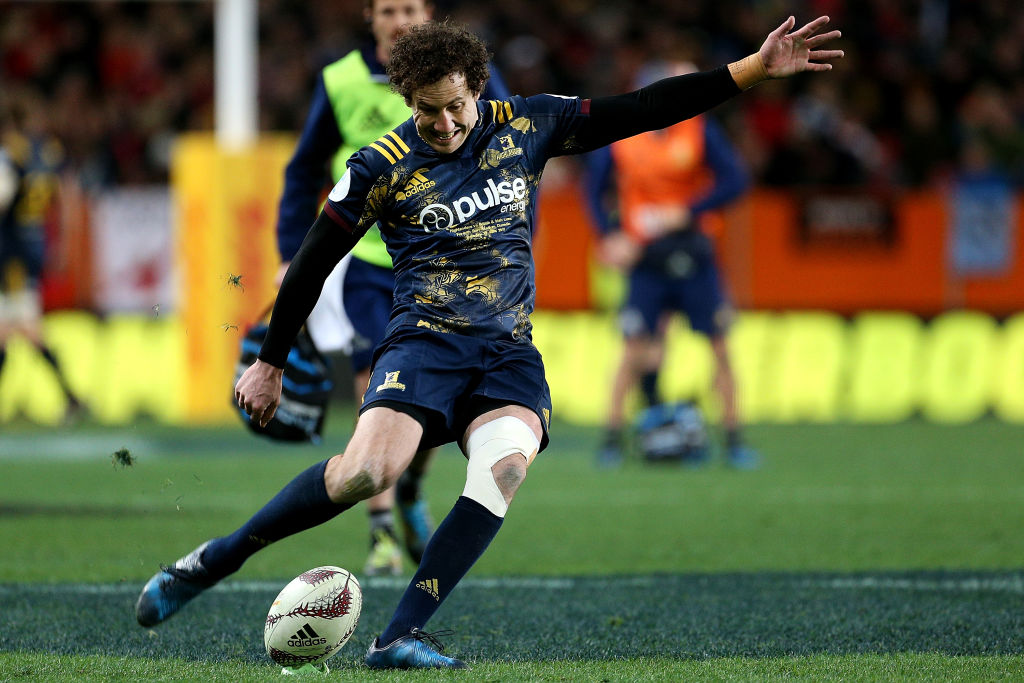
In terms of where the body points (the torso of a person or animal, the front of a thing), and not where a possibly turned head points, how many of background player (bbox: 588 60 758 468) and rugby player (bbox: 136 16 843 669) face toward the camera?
2

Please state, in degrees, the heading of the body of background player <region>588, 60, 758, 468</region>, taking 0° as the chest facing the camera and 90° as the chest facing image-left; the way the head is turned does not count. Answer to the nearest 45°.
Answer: approximately 0°

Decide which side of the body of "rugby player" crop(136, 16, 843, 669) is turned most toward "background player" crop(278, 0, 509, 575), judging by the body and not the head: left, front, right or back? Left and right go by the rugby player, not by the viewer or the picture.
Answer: back

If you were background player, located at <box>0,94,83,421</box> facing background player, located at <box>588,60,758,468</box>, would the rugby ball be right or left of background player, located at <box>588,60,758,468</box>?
right

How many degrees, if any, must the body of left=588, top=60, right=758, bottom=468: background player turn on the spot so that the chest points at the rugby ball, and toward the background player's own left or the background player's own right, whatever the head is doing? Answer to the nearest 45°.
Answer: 0° — they already face it

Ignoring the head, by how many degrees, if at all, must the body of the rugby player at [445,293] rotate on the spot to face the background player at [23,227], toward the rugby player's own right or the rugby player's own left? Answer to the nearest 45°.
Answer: approximately 135° to the rugby player's own right

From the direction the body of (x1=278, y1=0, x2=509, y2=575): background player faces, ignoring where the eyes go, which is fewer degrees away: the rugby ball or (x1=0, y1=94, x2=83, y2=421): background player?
the rugby ball

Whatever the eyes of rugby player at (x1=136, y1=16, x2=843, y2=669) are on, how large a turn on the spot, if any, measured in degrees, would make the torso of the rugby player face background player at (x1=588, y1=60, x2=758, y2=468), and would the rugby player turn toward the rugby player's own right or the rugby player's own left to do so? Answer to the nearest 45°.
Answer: approximately 180°

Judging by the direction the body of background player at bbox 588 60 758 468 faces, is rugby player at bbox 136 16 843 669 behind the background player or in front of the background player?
in front

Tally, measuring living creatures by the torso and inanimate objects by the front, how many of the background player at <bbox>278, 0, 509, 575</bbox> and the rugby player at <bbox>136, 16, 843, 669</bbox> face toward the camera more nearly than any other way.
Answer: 2
